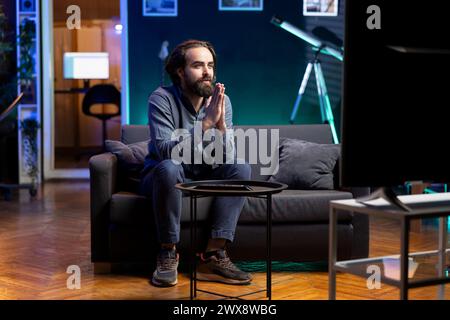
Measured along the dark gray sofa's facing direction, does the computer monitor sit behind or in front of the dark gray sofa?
behind

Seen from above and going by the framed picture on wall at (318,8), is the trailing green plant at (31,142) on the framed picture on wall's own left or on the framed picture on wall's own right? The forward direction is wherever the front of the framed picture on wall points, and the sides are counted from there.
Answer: on the framed picture on wall's own right

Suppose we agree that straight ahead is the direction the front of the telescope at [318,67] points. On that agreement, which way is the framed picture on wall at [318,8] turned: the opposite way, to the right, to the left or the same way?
to the left

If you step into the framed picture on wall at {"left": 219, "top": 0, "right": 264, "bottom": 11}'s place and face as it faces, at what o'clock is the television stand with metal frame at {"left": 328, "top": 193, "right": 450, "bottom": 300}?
The television stand with metal frame is roughly at 12 o'clock from the framed picture on wall.

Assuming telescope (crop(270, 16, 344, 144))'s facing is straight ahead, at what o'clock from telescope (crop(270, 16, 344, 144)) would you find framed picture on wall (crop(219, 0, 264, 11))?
The framed picture on wall is roughly at 12 o'clock from the telescope.

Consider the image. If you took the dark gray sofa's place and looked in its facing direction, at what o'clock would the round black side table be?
The round black side table is roughly at 12 o'clock from the dark gray sofa.

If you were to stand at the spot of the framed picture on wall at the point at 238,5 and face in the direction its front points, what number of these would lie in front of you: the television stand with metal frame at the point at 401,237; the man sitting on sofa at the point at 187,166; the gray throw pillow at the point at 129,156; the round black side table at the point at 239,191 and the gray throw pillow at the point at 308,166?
5

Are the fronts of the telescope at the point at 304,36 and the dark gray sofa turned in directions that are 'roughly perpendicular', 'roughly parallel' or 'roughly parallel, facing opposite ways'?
roughly perpendicular

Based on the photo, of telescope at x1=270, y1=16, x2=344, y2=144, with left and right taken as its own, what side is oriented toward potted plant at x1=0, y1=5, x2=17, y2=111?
front

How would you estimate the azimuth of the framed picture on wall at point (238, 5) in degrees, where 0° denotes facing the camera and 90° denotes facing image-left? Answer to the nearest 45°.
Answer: approximately 0°

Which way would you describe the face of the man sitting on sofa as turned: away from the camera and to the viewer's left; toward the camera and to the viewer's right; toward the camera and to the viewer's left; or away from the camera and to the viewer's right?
toward the camera and to the viewer's right

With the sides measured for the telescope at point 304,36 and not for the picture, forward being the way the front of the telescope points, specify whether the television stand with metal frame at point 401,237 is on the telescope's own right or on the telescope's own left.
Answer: on the telescope's own left

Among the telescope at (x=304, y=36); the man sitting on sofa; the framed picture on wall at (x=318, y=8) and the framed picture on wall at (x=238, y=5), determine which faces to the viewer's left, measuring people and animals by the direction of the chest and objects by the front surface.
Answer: the telescope

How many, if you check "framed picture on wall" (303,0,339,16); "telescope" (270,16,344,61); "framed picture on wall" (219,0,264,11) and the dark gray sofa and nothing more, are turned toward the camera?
3

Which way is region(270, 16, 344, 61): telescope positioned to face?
to the viewer's left

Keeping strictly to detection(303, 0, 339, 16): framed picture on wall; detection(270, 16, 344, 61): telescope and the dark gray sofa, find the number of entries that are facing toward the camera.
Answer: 2

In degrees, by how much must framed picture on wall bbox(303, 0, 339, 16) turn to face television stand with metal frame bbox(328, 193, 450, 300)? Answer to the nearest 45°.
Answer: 0° — it already faces it

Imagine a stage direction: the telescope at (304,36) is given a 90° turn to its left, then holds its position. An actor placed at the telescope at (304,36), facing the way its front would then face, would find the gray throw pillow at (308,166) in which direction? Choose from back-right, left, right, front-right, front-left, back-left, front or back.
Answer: front
